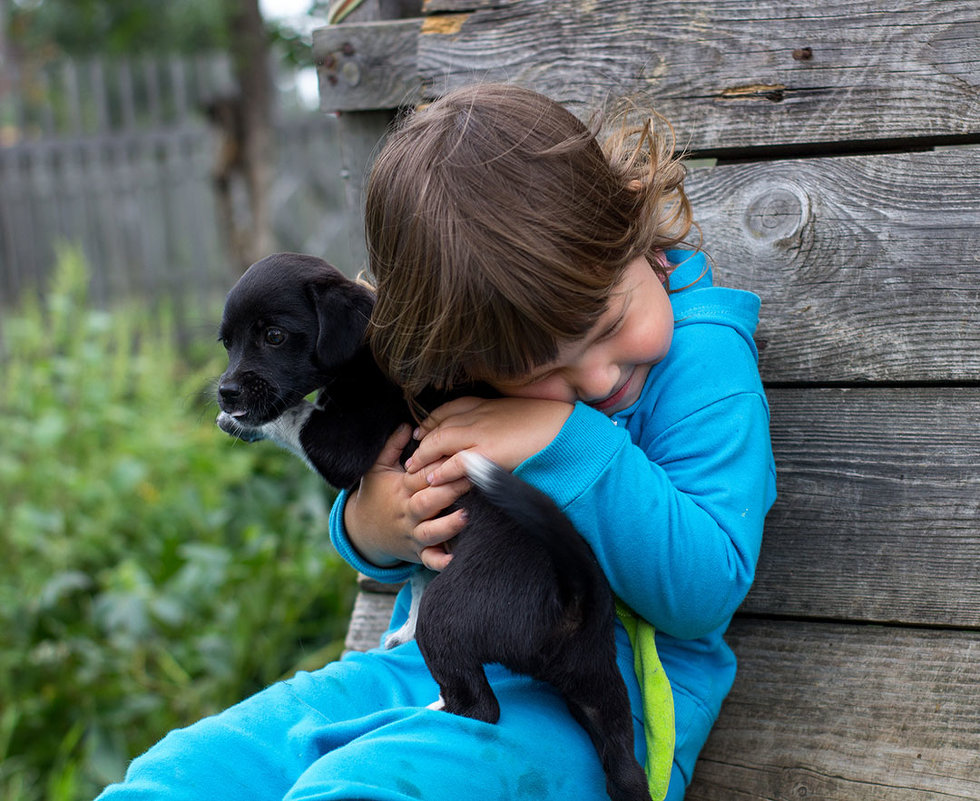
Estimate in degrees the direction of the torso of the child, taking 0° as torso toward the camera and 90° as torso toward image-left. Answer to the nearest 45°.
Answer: approximately 45°

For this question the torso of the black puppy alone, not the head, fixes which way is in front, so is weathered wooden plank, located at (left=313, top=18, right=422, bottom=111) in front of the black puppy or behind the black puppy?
in front

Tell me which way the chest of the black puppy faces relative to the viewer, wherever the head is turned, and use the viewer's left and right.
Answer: facing away from the viewer and to the left of the viewer

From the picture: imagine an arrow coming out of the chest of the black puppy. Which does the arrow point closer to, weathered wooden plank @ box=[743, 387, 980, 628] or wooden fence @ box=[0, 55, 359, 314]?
the wooden fence
